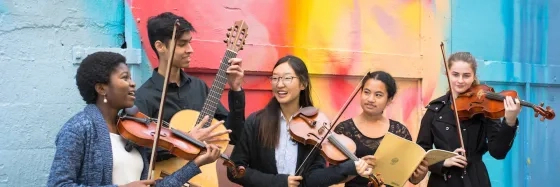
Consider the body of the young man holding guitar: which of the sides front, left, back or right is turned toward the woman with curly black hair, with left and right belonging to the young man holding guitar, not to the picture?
right

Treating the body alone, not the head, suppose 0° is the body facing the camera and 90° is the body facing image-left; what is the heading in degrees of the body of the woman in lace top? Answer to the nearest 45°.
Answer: approximately 0°

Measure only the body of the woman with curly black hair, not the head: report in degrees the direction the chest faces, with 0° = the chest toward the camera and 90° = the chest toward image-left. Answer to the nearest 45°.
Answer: approximately 315°

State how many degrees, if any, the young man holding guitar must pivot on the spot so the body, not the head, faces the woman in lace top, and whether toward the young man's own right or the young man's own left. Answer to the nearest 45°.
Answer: approximately 45° to the young man's own left

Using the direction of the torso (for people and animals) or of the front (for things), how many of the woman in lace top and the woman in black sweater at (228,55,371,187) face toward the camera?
2

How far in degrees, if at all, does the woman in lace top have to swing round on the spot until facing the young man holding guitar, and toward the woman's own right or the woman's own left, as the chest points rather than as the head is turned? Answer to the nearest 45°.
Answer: approximately 45° to the woman's own right

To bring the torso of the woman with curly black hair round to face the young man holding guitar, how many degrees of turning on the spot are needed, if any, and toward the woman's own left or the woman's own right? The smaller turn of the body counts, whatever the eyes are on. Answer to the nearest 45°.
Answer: approximately 90° to the woman's own left

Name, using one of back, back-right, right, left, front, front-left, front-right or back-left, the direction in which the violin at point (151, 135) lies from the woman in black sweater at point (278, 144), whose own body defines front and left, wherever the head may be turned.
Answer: front-right

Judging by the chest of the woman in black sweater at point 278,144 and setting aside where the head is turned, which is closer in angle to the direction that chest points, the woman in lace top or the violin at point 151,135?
the violin
